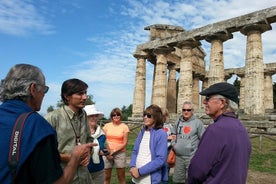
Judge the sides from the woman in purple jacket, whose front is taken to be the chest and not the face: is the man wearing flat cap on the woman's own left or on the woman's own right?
on the woman's own left

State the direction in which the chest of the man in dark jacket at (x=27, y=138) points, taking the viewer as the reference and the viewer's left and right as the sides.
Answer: facing away from the viewer and to the right of the viewer

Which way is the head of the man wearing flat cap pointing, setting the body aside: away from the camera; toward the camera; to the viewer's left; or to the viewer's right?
to the viewer's left

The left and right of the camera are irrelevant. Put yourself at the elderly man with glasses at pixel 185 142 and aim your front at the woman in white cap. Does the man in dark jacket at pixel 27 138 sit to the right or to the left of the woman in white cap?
left

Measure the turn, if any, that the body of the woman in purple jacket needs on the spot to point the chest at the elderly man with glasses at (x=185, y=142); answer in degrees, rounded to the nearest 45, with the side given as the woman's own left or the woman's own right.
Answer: approximately 180°

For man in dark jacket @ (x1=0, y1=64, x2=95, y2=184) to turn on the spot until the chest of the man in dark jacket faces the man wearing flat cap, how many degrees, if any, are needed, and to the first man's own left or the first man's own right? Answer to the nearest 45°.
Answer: approximately 45° to the first man's own right

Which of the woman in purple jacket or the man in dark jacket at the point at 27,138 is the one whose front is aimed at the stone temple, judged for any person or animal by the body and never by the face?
the man in dark jacket

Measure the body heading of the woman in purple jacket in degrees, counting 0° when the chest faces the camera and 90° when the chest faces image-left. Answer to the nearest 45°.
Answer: approximately 45°

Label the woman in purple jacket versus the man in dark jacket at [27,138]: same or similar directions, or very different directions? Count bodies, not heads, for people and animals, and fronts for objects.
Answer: very different directions

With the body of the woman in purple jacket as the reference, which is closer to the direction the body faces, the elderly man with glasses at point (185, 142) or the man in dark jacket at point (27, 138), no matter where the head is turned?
the man in dark jacket

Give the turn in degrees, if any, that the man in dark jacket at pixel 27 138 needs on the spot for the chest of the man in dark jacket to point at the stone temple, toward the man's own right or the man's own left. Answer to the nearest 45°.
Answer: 0° — they already face it
